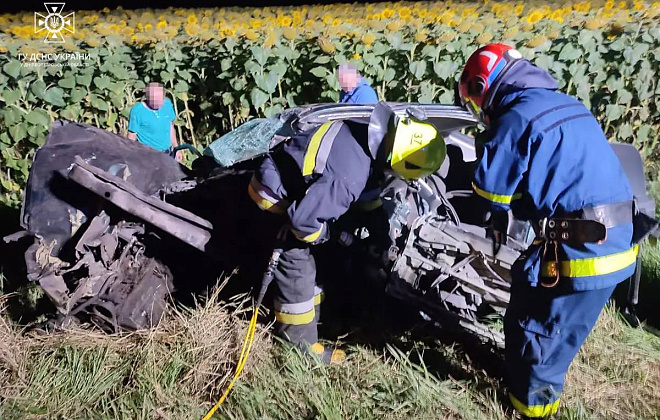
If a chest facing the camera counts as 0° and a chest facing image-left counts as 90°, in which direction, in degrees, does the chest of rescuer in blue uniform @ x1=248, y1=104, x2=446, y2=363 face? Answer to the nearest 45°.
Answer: approximately 270°

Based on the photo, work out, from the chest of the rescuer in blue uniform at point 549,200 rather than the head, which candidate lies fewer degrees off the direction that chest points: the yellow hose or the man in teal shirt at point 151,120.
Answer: the man in teal shirt

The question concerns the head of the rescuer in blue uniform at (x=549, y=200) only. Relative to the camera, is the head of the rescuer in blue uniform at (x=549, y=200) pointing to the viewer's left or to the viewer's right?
to the viewer's left

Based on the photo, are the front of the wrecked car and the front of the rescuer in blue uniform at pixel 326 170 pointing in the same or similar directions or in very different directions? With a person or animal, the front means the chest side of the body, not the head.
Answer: very different directions

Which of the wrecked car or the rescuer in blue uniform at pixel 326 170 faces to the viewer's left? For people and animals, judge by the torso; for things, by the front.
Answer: the wrecked car

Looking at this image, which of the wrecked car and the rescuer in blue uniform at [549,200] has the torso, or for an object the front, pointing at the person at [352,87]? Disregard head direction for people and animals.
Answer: the rescuer in blue uniform

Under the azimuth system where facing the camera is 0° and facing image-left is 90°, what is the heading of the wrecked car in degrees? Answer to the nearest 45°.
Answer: approximately 90°

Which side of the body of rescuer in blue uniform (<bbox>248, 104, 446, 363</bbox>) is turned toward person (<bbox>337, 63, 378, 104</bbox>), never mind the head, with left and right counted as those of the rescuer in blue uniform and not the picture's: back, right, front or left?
left

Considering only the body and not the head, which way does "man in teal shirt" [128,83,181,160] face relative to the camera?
toward the camera

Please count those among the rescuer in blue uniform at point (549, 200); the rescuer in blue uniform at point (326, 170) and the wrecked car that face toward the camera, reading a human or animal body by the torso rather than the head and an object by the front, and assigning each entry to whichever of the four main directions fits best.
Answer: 0

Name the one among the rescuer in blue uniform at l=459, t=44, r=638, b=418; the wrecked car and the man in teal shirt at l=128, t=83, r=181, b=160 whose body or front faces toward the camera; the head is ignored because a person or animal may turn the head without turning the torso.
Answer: the man in teal shirt
